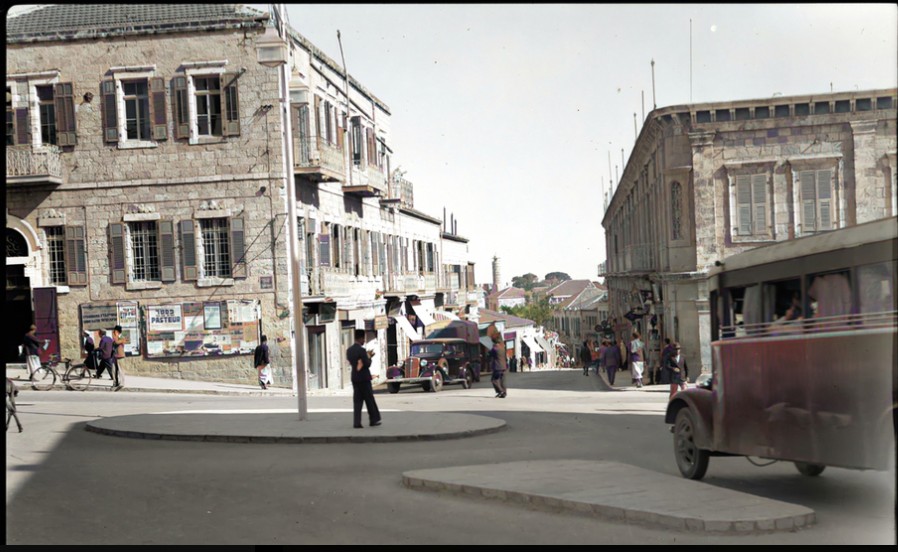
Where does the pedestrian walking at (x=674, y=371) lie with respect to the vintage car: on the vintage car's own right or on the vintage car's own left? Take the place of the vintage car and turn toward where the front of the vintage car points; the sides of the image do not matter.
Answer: on the vintage car's own left

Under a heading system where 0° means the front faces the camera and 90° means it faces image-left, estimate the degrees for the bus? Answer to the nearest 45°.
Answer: approximately 135°

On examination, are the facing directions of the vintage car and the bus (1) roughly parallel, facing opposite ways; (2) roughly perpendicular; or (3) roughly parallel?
roughly perpendicular

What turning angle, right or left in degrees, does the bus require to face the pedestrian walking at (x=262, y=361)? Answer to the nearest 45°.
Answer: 0° — it already faces them
